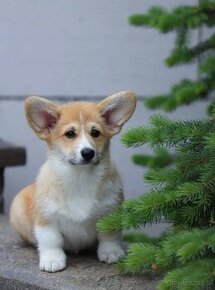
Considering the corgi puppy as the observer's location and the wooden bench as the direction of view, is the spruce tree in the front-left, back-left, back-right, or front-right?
back-right

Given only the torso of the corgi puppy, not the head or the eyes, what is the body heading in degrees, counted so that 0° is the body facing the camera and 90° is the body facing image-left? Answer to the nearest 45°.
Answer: approximately 315°

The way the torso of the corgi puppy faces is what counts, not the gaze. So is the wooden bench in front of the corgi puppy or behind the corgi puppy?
behind

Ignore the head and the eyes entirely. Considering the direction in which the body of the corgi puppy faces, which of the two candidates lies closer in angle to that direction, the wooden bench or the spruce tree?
the spruce tree
